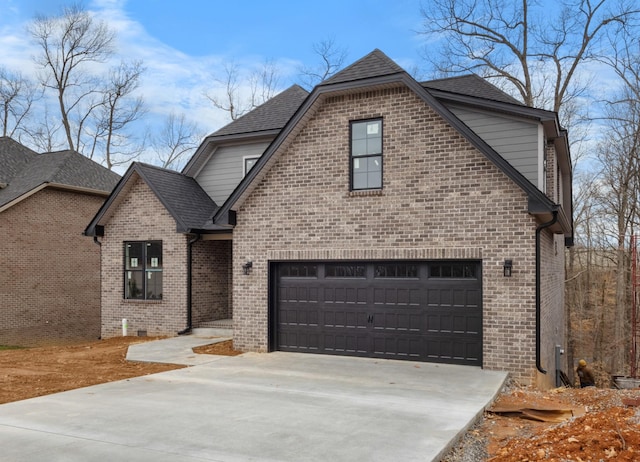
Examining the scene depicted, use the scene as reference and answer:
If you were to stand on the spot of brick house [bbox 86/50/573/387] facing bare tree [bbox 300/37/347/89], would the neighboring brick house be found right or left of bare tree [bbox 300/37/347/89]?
left

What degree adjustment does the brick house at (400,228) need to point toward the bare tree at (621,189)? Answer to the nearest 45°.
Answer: approximately 135° to its left

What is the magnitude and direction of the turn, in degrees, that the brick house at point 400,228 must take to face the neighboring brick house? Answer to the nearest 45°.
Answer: approximately 135° to its right

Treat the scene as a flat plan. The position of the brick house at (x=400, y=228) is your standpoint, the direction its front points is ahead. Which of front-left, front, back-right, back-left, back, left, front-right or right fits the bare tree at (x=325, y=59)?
back

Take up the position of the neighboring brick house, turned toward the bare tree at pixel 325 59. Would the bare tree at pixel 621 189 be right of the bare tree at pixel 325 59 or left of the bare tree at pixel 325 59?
right

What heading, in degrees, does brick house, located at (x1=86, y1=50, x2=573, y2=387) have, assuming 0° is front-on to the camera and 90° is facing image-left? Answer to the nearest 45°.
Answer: approximately 0°
